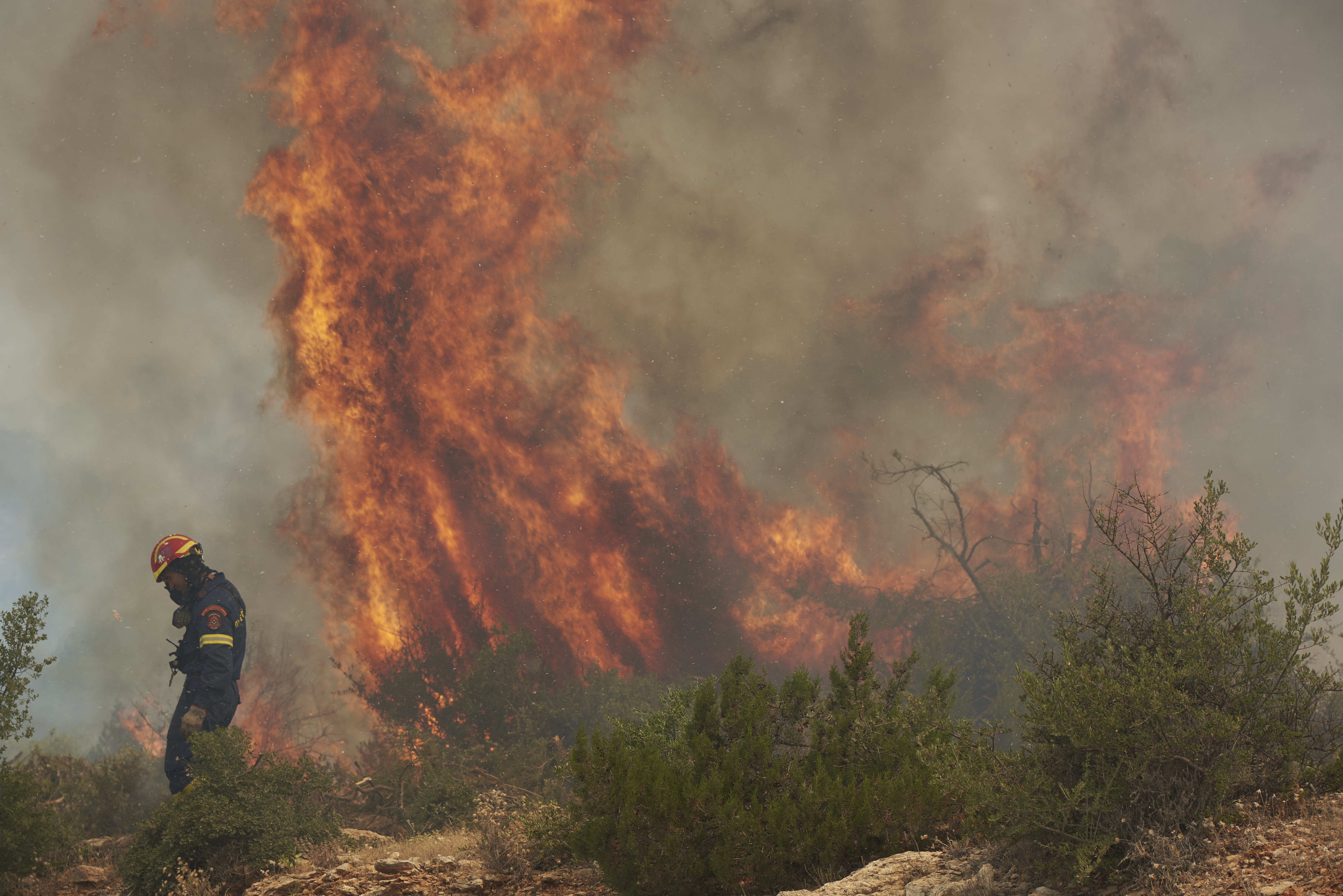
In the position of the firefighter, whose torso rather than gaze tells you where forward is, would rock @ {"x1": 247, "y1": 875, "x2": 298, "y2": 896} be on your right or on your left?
on your left

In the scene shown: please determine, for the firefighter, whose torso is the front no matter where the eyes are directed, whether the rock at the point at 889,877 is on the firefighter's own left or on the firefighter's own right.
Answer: on the firefighter's own left

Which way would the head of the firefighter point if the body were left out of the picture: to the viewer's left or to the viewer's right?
to the viewer's left

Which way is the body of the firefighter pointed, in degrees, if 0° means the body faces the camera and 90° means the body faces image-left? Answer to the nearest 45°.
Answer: approximately 90°

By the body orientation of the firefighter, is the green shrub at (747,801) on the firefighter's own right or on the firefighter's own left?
on the firefighter's own left
